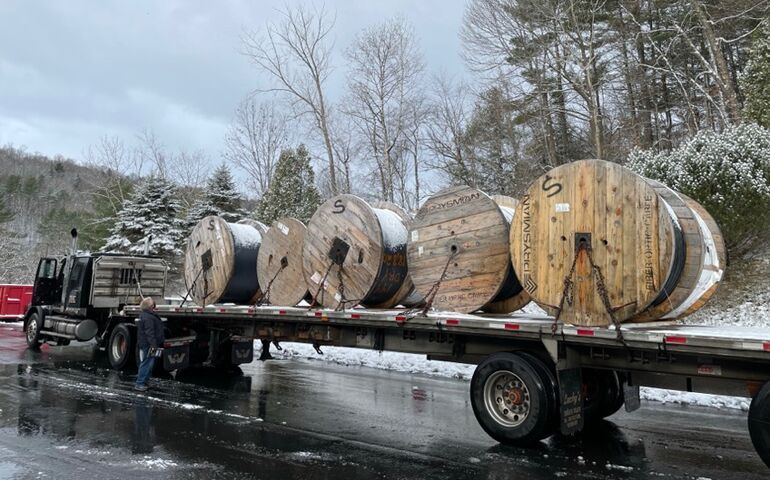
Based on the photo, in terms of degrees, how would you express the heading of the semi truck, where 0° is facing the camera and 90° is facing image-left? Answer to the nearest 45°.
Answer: approximately 135°

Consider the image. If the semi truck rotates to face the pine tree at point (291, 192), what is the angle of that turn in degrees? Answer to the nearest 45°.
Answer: approximately 45° to its right

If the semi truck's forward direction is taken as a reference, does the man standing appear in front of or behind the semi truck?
in front

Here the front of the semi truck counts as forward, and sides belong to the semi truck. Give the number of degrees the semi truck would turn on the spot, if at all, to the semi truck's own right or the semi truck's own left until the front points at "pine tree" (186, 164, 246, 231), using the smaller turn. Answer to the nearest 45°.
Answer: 0° — it already faces it

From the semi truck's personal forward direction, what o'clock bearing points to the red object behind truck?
The red object behind truck is roughly at 12 o'clock from the semi truck.

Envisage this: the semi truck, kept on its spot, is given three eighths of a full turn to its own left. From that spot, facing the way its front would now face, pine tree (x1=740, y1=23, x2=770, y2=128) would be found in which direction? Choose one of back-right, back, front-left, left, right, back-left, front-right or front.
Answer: back-left

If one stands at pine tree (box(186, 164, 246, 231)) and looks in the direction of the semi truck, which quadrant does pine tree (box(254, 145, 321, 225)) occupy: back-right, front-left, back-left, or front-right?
front-left
